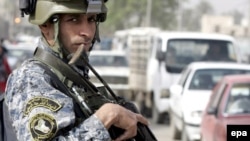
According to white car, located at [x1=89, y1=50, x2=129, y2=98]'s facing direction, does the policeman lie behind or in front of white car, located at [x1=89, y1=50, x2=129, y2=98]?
in front

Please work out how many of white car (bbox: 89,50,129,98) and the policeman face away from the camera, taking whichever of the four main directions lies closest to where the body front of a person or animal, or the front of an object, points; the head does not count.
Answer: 0

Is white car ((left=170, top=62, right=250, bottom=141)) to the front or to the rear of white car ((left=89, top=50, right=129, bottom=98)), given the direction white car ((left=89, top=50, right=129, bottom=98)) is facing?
to the front

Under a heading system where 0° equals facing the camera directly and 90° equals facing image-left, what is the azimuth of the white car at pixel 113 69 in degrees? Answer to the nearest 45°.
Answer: approximately 0°

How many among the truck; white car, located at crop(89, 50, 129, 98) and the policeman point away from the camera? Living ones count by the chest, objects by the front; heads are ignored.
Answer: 0

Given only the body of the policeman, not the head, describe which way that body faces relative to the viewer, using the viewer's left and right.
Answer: facing the viewer and to the right of the viewer
